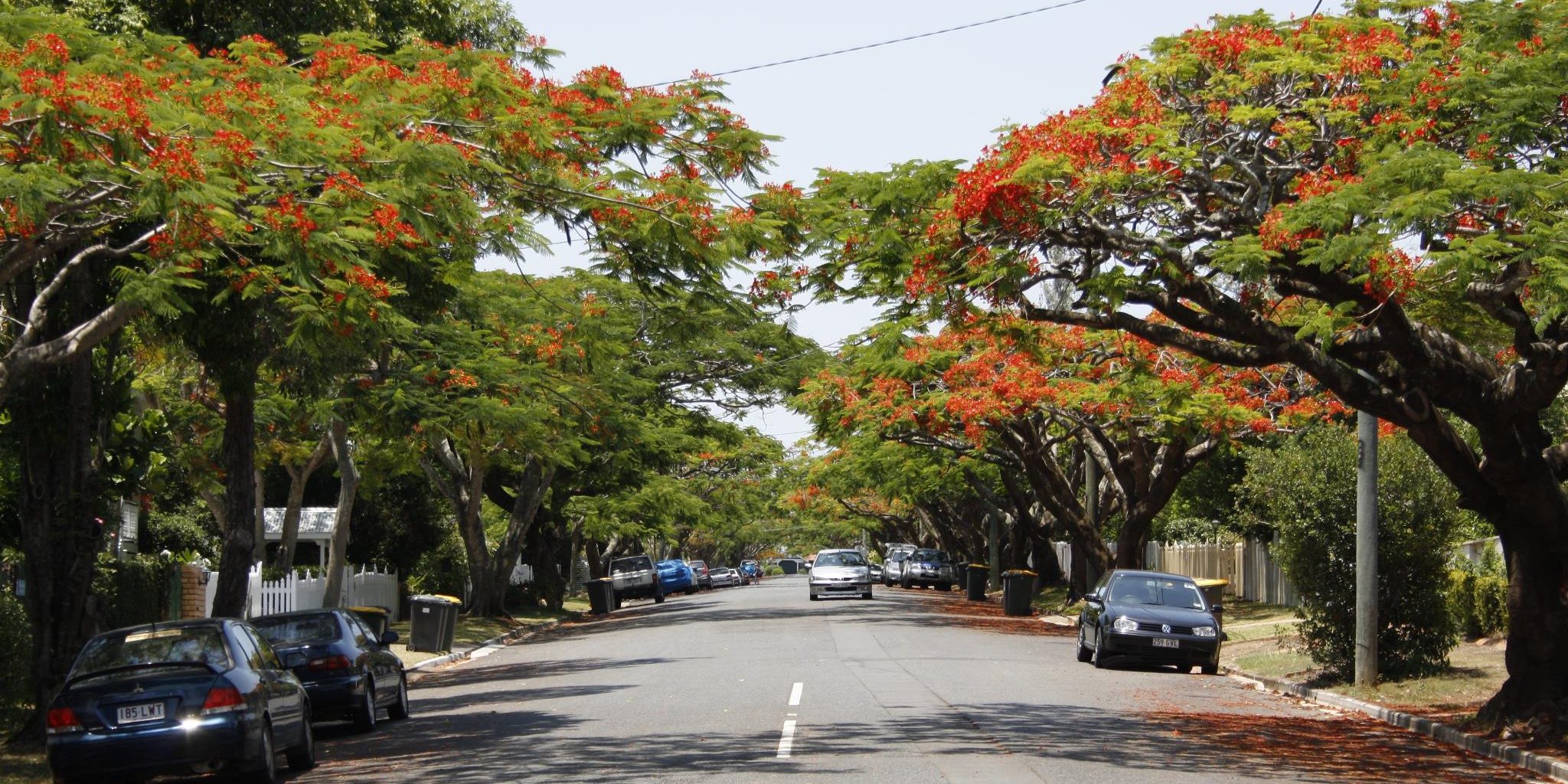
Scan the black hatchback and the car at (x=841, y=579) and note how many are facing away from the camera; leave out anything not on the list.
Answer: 0

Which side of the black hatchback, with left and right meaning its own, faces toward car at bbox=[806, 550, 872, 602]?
back

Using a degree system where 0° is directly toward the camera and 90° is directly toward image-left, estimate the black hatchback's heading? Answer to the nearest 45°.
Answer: approximately 0°

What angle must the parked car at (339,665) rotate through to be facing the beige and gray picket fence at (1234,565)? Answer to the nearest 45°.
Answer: approximately 45° to its right

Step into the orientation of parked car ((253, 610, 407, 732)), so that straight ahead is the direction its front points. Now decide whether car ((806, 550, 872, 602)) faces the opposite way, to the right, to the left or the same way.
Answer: the opposite way

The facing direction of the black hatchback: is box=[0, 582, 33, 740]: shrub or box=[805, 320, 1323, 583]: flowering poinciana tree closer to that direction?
the shrub

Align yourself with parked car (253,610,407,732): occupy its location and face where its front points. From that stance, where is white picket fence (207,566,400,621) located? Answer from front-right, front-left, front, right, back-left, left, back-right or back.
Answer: front

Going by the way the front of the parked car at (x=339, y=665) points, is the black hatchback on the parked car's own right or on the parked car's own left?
on the parked car's own right

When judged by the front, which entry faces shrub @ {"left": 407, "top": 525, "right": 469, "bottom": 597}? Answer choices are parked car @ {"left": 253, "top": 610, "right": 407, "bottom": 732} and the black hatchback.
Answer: the parked car

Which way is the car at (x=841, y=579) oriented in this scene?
toward the camera

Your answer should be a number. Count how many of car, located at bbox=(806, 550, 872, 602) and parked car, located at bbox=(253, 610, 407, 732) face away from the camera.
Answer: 1

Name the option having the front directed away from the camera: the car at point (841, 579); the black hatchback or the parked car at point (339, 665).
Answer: the parked car at point (339, 665)

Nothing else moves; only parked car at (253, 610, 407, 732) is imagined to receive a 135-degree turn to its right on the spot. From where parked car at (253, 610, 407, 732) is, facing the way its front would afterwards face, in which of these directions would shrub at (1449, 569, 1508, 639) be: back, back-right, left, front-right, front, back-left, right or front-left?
front-left

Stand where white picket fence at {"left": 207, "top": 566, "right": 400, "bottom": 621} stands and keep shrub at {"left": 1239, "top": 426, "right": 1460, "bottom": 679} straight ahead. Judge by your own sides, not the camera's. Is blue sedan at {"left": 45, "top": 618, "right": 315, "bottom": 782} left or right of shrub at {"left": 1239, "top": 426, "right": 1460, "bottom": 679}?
right

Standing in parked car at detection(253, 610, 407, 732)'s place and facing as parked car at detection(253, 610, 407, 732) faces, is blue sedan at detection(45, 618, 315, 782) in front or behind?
behind

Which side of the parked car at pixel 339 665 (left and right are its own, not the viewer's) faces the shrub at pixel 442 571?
front

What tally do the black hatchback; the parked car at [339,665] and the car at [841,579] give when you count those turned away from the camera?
1

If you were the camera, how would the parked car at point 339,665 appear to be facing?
facing away from the viewer
